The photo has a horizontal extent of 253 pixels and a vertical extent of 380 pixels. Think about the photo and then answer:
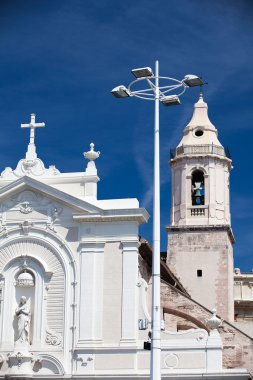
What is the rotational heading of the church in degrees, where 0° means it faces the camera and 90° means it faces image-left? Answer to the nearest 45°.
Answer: approximately 0°
